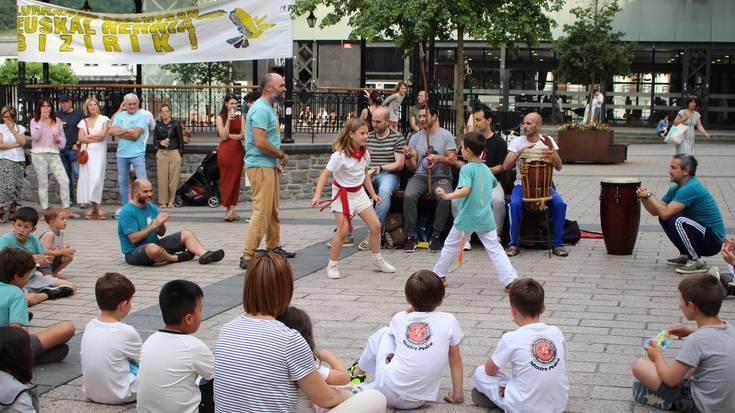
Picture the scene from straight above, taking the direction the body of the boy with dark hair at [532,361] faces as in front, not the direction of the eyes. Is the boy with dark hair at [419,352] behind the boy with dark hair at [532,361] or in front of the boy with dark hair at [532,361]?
in front

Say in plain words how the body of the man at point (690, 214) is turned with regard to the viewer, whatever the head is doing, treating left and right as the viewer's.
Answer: facing to the left of the viewer

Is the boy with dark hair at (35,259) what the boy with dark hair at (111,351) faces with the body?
no

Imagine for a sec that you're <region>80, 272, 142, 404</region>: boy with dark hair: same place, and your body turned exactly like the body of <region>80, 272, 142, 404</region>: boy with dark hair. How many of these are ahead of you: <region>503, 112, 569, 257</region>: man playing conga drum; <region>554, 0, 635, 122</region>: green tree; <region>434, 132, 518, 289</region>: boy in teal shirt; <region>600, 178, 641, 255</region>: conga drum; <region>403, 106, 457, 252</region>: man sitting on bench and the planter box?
6

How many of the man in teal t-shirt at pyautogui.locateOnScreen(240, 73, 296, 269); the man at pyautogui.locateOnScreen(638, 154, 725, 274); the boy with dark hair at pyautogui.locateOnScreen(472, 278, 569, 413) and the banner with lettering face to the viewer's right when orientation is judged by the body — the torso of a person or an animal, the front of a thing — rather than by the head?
1

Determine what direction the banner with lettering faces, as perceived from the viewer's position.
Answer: facing the viewer

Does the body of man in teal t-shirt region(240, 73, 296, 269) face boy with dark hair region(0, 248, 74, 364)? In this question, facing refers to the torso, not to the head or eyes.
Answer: no

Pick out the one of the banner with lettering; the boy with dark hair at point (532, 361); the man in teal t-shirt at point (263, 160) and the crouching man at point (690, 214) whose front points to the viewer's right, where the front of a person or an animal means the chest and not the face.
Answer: the man in teal t-shirt

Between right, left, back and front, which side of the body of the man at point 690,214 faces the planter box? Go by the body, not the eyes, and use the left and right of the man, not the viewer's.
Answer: right

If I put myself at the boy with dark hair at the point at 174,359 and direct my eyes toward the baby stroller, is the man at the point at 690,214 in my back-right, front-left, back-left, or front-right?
front-right

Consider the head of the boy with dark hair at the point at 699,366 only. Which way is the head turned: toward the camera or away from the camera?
away from the camera

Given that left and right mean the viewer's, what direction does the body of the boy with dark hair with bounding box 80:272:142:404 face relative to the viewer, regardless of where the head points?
facing away from the viewer and to the right of the viewer

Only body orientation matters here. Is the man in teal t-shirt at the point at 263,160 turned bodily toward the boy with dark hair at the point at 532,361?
no

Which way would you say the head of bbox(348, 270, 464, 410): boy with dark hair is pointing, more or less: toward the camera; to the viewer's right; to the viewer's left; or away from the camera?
away from the camera

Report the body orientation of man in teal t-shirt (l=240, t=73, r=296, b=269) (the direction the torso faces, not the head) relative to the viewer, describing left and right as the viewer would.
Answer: facing to the right of the viewer

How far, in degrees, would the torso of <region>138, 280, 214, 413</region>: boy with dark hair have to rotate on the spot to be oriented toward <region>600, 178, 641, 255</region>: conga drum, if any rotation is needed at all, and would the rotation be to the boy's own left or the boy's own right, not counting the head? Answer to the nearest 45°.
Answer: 0° — they already face it
